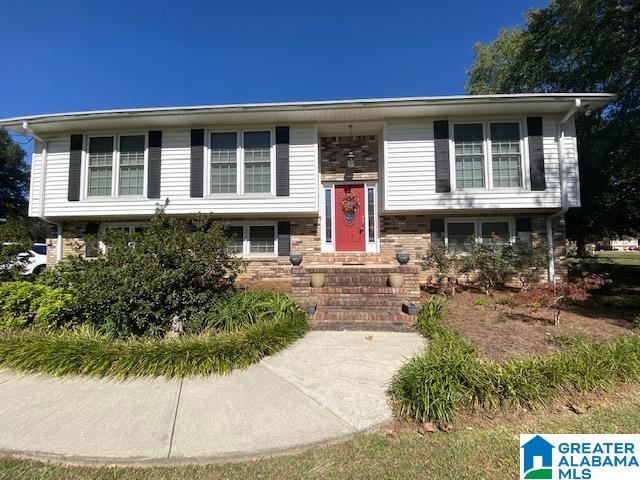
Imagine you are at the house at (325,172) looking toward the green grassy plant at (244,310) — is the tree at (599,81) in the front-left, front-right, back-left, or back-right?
back-left

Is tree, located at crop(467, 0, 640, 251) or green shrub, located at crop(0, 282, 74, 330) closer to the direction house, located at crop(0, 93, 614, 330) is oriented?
the green shrub

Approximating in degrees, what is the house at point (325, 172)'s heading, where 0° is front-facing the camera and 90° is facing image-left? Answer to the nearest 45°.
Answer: approximately 0°

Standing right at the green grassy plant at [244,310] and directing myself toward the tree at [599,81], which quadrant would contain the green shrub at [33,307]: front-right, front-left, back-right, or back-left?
back-left

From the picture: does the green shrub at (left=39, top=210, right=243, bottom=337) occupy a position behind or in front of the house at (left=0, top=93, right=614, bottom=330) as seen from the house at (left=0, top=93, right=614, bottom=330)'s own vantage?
in front

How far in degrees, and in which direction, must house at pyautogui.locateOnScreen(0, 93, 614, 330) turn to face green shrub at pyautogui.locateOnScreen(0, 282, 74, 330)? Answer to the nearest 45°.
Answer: approximately 45° to its right

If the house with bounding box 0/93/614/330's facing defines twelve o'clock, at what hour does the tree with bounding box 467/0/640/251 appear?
The tree is roughly at 9 o'clock from the house.

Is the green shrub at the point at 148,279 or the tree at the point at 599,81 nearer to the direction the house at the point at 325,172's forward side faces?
the green shrub

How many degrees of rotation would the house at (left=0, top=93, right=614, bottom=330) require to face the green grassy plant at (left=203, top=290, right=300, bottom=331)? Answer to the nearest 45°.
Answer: approximately 45° to its right
